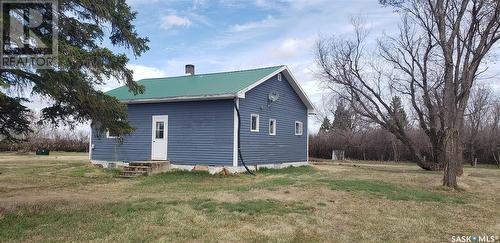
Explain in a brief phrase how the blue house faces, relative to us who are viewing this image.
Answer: facing the viewer and to the left of the viewer

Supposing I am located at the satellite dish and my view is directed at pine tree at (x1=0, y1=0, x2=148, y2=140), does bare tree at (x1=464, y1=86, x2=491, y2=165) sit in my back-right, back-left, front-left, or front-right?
back-left

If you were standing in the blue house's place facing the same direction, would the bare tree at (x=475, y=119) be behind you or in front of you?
behind

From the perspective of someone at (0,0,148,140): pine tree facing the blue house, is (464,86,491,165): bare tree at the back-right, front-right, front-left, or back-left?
front-right

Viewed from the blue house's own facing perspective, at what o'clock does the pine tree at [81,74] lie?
The pine tree is roughly at 11 o'clock from the blue house.

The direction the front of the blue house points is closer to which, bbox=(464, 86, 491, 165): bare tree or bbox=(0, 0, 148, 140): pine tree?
the pine tree
